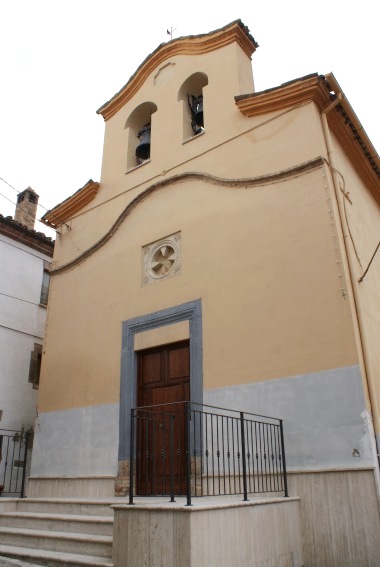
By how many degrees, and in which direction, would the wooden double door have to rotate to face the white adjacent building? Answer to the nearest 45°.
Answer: approximately 90° to its right

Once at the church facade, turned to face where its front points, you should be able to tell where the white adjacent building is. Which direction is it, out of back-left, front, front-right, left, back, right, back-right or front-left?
right

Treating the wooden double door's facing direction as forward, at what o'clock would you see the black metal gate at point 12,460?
The black metal gate is roughly at 3 o'clock from the wooden double door.

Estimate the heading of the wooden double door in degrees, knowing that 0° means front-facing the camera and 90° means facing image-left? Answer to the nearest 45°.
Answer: approximately 45°

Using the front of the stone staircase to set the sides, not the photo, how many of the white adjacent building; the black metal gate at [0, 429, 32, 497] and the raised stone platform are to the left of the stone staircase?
1

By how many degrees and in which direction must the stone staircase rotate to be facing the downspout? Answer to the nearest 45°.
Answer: approximately 135° to its left

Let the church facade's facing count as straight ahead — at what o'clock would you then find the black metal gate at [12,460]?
The black metal gate is roughly at 3 o'clock from the church facade.

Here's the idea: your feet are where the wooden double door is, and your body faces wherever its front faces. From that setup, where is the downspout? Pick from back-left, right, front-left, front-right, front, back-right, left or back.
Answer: left

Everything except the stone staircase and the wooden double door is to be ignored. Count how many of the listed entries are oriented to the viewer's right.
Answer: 0

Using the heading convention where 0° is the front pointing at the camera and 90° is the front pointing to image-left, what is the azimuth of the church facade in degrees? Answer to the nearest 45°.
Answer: approximately 45°
